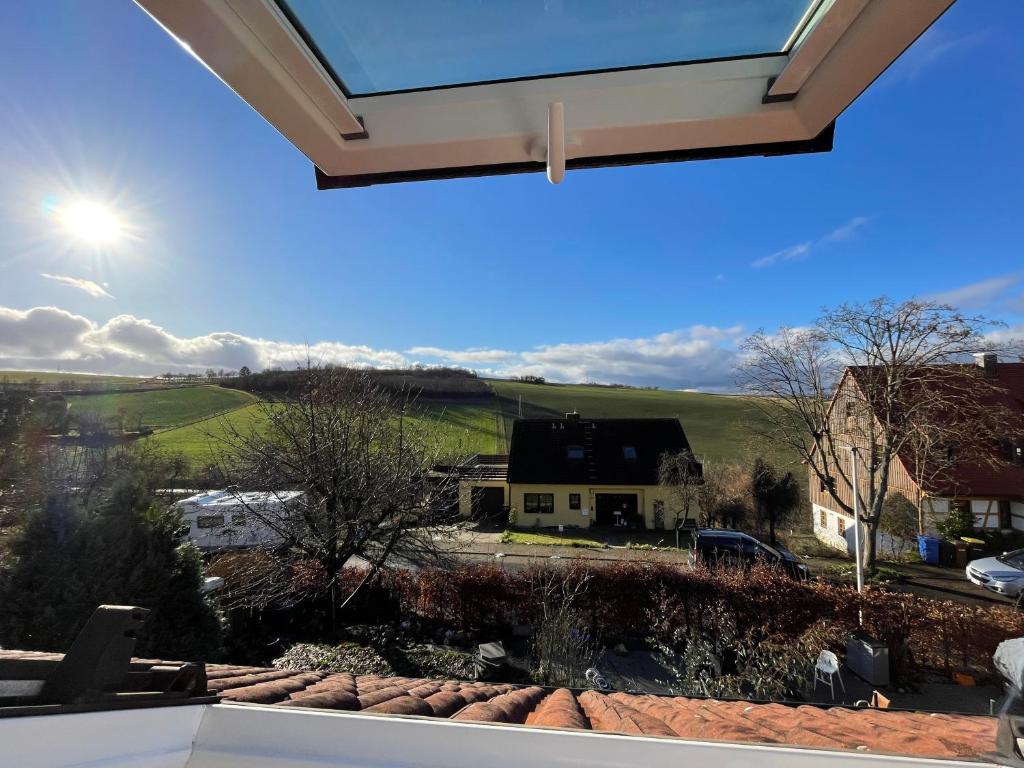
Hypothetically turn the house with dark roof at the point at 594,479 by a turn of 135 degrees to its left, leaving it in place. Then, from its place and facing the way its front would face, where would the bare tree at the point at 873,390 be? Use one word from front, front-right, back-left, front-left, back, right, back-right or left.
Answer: right

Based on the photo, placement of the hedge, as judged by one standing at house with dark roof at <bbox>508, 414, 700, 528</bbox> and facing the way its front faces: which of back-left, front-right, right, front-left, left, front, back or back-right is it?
front

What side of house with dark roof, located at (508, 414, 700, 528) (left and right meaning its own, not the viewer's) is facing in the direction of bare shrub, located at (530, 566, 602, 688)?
front

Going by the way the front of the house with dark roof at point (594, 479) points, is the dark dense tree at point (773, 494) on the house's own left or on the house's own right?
on the house's own left

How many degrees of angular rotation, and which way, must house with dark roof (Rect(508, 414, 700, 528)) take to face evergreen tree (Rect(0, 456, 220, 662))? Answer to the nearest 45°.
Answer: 0° — it already faces it

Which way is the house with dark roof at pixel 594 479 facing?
toward the camera
